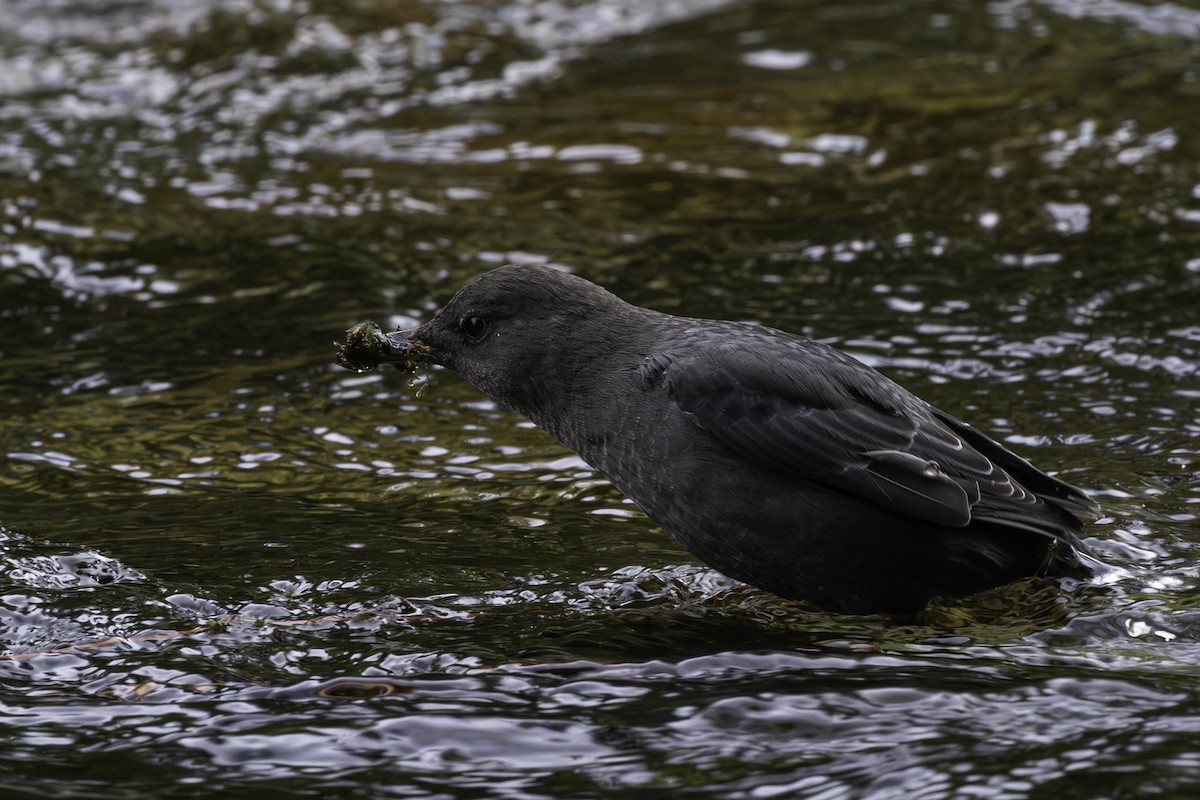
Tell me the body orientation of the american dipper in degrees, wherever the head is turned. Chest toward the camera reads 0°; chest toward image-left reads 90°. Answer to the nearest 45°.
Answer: approximately 90°
